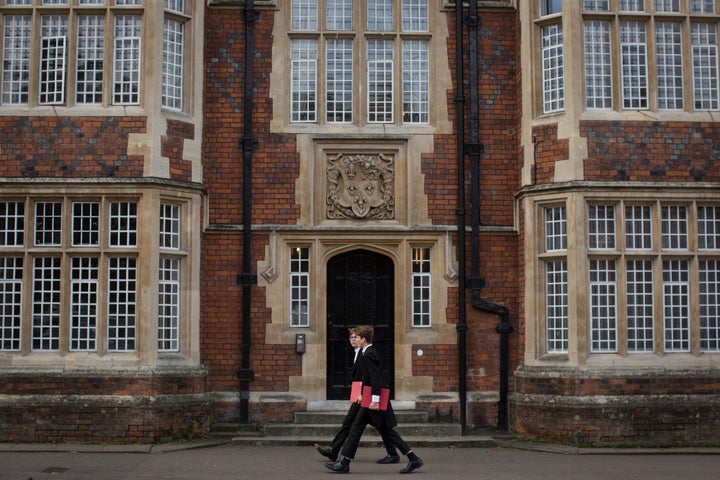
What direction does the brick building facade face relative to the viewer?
toward the camera
